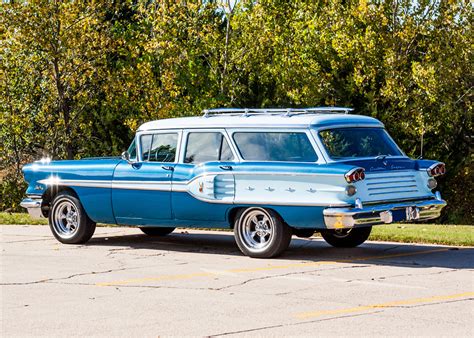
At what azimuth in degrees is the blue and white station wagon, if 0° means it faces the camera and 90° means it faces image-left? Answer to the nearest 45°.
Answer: approximately 135°
